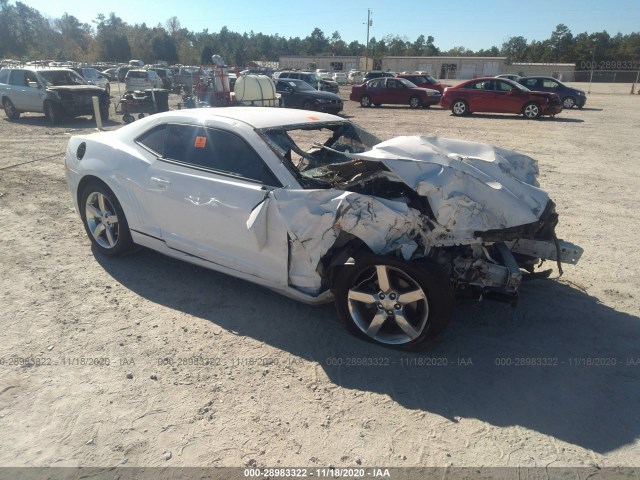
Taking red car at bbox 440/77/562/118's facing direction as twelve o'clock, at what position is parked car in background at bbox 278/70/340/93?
The parked car in background is roughly at 7 o'clock from the red car.

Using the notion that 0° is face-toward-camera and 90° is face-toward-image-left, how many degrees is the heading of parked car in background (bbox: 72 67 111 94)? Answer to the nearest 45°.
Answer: approximately 315°

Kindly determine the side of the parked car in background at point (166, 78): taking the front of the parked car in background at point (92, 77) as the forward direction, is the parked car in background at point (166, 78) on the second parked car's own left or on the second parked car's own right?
on the second parked car's own left

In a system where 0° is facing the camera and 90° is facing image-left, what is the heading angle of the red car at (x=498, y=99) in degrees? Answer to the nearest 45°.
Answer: approximately 270°

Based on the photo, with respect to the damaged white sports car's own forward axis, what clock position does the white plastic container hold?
The white plastic container is roughly at 7 o'clock from the damaged white sports car.

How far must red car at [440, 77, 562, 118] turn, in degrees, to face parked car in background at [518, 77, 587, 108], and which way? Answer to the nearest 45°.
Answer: approximately 45° to its left

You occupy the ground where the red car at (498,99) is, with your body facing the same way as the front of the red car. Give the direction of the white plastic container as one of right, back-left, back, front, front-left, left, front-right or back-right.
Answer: back-right

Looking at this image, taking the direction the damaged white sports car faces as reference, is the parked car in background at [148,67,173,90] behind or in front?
behind

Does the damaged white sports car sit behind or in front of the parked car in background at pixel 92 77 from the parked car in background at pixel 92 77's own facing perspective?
in front

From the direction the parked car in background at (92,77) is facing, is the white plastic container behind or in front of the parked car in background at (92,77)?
in front
